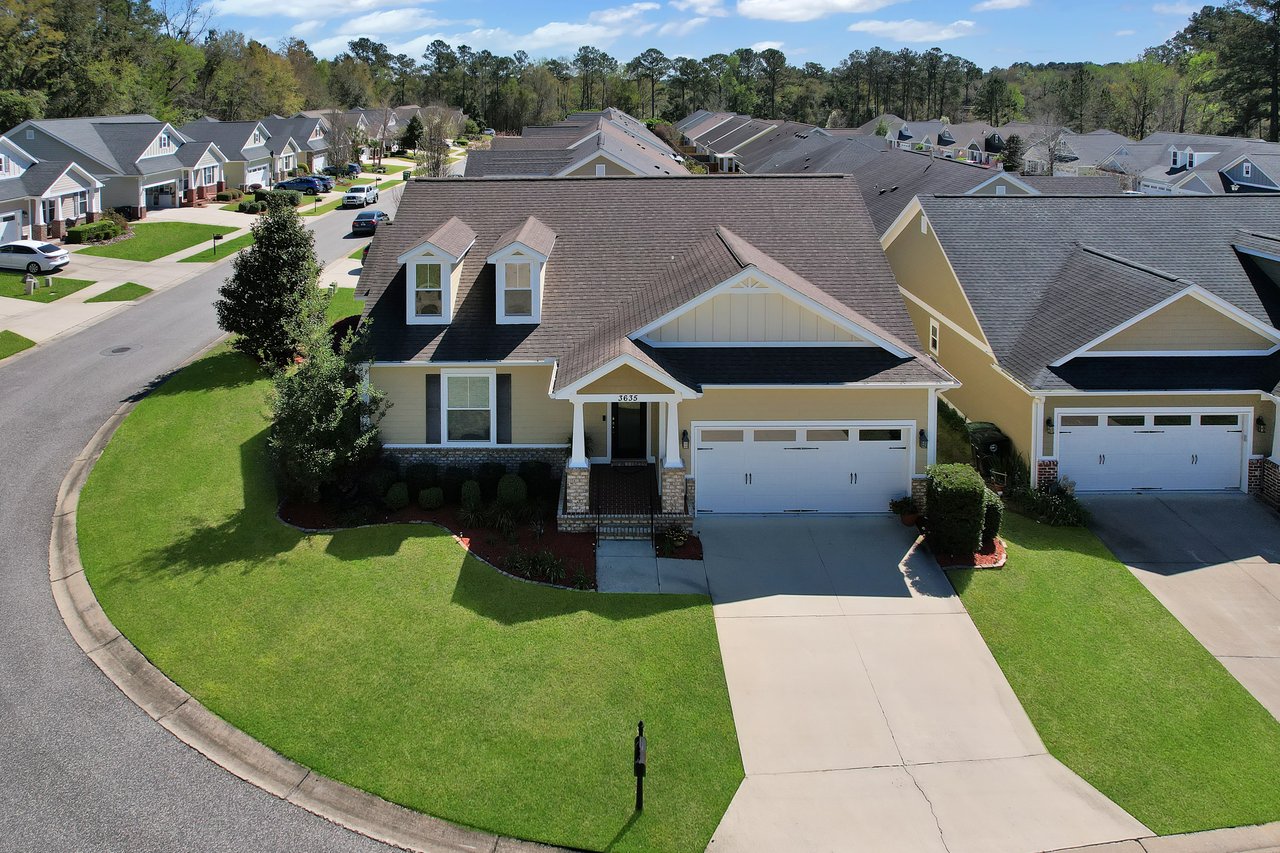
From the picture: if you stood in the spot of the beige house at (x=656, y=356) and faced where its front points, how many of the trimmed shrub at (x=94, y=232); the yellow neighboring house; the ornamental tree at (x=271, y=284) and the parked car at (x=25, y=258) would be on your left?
1

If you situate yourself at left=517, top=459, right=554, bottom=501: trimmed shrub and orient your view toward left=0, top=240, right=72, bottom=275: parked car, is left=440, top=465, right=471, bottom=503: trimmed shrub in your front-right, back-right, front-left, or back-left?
front-left

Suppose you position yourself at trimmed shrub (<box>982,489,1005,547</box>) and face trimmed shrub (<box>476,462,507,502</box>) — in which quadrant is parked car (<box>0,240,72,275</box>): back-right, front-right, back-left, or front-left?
front-right

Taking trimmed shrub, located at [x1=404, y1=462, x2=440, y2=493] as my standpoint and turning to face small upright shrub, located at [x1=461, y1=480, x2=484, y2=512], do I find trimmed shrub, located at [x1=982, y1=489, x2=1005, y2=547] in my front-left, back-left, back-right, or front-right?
front-left

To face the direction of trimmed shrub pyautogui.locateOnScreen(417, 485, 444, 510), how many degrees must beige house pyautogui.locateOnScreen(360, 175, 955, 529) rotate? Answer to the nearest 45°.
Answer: approximately 90° to its right

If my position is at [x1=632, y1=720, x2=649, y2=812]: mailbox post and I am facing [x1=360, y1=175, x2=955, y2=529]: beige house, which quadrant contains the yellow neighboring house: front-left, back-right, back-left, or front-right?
front-right

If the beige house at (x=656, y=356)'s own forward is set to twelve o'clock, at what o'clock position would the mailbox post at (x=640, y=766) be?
The mailbox post is roughly at 12 o'clock from the beige house.

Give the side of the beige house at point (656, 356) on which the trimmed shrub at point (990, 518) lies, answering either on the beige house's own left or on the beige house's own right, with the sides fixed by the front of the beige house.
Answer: on the beige house's own left

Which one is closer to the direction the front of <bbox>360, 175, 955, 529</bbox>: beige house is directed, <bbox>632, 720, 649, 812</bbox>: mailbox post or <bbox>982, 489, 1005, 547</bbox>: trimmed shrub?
the mailbox post

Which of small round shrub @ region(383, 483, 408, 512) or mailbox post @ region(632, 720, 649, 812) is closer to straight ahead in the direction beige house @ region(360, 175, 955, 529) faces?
the mailbox post

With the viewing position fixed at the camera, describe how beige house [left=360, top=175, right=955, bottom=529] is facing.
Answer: facing the viewer

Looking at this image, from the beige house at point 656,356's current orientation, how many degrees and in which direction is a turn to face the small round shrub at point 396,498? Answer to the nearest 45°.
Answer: approximately 90° to its right

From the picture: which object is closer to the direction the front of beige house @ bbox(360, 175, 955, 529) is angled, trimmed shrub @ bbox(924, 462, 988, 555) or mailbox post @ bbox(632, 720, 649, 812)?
the mailbox post

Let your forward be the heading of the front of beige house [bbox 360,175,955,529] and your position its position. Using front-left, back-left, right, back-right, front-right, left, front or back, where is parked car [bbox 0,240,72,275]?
back-right
